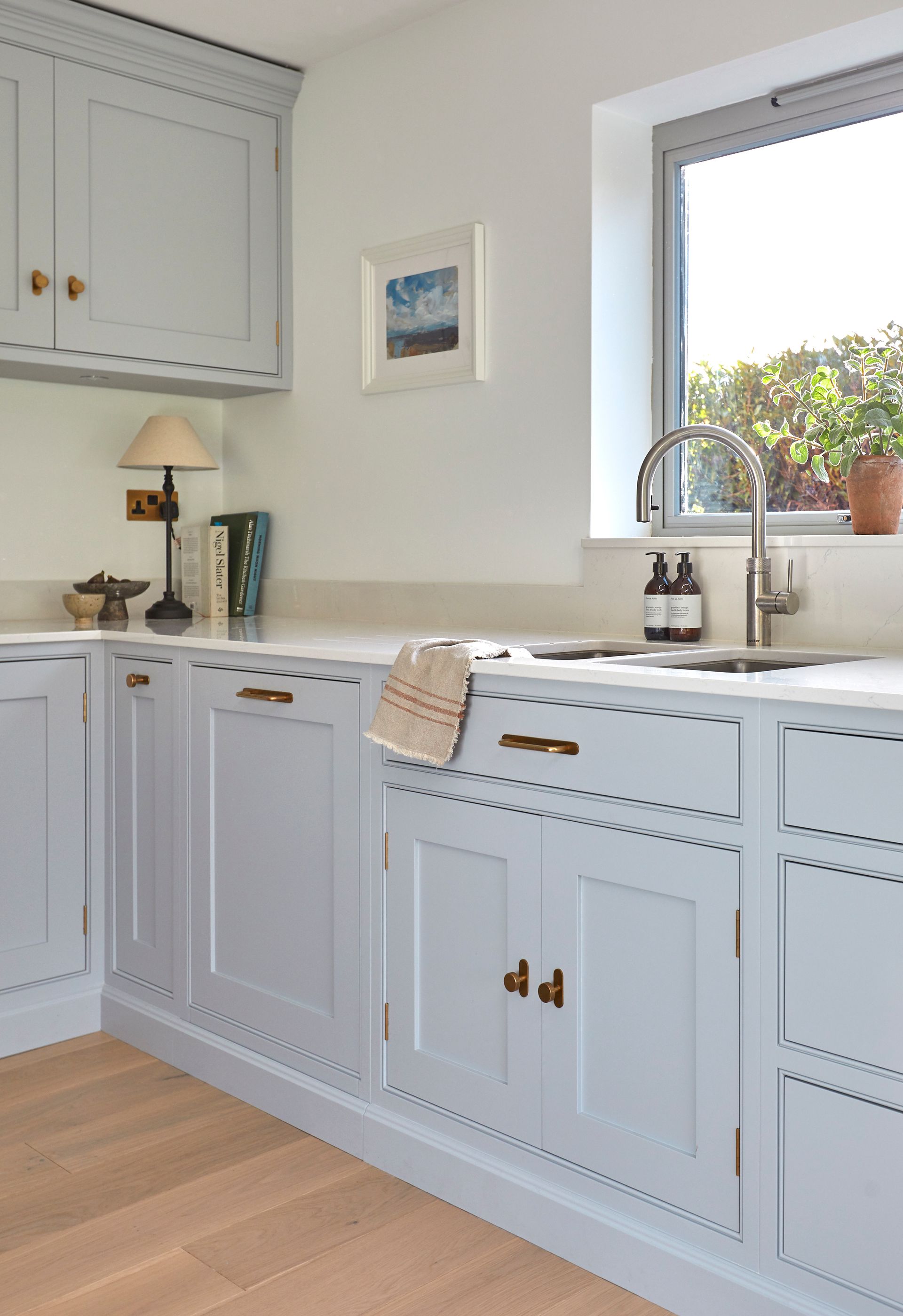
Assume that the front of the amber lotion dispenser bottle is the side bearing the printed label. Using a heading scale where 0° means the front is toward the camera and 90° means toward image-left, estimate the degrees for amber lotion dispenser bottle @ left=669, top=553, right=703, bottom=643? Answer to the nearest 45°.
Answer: approximately 45°

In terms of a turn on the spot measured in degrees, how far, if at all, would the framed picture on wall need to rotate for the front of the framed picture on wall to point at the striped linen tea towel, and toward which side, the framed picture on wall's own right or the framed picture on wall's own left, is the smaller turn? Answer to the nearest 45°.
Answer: approximately 45° to the framed picture on wall's own left

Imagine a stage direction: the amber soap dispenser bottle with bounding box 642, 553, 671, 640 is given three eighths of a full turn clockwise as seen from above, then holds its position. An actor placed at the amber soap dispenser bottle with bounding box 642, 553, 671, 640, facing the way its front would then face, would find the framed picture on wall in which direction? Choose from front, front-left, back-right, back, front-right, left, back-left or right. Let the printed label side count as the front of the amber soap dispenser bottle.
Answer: front-left

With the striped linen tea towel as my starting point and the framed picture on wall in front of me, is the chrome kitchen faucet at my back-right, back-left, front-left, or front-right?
front-right

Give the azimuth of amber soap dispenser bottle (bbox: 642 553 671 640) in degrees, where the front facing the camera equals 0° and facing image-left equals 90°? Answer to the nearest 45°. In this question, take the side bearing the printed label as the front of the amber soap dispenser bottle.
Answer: approximately 45°

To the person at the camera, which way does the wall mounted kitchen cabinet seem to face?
facing the viewer and to the right of the viewer

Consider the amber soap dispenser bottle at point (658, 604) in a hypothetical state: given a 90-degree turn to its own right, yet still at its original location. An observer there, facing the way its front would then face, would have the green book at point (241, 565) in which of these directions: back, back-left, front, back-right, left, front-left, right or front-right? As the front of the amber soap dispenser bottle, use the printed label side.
front

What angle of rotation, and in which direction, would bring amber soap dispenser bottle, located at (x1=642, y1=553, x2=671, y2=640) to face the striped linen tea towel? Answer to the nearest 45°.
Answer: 0° — it already faces it

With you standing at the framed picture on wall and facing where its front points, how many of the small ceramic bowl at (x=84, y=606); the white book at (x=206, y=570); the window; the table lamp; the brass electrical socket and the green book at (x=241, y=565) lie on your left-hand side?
1

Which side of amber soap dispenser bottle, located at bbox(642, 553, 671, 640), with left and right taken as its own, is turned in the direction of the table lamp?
right

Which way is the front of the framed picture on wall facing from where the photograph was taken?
facing the viewer and to the left of the viewer
